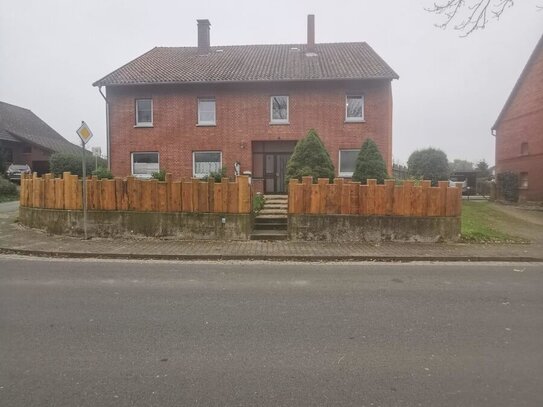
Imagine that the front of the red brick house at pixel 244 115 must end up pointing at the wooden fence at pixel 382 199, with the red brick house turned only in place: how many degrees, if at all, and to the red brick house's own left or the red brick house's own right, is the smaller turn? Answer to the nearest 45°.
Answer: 0° — it already faces it

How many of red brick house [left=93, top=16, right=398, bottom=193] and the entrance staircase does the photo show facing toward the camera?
2

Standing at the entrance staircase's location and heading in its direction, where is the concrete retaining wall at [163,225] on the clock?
The concrete retaining wall is roughly at 2 o'clock from the entrance staircase.

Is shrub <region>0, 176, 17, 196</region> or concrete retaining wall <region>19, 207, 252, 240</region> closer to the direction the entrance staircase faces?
the concrete retaining wall

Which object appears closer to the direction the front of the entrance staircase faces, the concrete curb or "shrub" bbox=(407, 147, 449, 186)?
the concrete curb

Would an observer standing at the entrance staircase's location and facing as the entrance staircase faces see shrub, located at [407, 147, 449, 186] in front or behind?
behind

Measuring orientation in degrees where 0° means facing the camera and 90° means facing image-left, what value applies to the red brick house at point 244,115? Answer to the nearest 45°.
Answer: approximately 0°

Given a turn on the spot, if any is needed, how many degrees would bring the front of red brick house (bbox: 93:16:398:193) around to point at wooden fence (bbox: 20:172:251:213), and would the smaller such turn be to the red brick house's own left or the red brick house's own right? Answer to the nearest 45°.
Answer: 0° — it already faces it

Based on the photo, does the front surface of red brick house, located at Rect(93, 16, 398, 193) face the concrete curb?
yes

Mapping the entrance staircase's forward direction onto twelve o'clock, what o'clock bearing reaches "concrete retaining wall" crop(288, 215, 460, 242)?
The concrete retaining wall is roughly at 10 o'clock from the entrance staircase.

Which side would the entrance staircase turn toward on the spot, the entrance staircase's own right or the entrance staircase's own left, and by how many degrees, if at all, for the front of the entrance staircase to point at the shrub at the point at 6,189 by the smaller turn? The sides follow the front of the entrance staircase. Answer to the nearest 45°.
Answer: approximately 135° to the entrance staircase's own right
